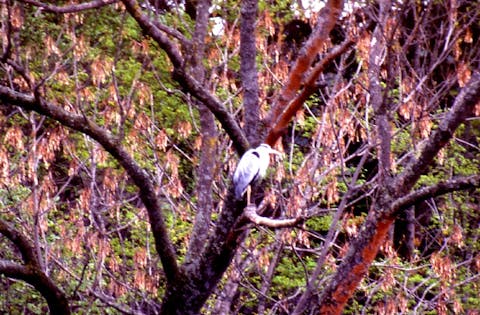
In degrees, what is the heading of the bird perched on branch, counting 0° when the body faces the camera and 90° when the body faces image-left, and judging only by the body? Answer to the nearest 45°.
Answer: approximately 270°

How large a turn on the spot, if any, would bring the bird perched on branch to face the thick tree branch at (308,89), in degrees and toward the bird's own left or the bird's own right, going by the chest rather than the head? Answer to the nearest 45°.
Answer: approximately 45° to the bird's own right

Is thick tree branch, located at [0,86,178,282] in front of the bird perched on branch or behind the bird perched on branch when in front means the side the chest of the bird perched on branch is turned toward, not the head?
behind
